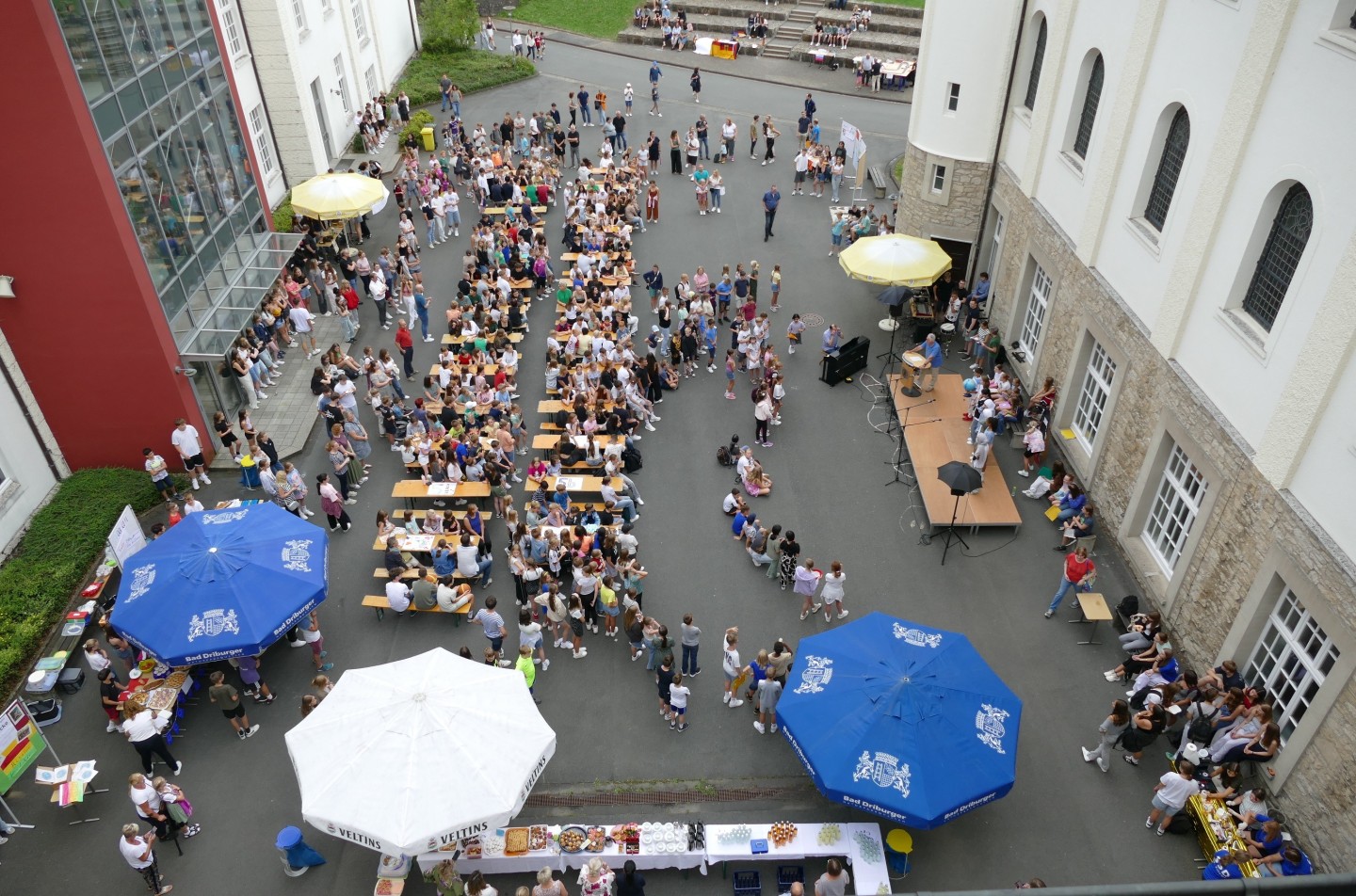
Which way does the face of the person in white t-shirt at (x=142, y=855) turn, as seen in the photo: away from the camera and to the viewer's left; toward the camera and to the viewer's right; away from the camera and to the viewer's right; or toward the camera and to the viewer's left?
away from the camera and to the viewer's right

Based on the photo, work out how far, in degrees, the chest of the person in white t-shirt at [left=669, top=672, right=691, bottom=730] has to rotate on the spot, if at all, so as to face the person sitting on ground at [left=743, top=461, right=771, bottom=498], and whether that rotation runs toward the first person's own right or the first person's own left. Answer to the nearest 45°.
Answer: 0° — they already face them

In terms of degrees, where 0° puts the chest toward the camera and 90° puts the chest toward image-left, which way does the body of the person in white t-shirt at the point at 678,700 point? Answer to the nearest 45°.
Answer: approximately 180°

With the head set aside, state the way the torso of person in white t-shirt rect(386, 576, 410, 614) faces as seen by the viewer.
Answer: away from the camera

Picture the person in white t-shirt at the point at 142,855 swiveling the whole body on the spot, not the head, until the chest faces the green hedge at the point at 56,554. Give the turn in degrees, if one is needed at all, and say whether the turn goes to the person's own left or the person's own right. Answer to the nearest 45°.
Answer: approximately 45° to the person's own left

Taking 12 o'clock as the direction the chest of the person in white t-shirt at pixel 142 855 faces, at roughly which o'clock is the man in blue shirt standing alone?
The man in blue shirt standing alone is roughly at 1 o'clock from the person in white t-shirt.

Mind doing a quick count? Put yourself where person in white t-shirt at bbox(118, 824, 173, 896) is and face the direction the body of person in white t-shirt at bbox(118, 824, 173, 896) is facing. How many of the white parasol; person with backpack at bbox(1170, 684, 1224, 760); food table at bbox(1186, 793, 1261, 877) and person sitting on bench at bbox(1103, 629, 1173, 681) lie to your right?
4

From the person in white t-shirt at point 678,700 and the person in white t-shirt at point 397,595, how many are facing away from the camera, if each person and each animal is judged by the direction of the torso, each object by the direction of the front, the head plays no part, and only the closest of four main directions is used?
2

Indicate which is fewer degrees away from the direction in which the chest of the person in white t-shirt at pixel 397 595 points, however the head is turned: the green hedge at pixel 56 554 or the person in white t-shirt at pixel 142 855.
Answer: the green hedge

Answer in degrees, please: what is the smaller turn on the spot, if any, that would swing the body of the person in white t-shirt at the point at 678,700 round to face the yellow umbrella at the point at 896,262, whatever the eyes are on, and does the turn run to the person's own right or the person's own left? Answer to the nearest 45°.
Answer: approximately 45° to the person's own right

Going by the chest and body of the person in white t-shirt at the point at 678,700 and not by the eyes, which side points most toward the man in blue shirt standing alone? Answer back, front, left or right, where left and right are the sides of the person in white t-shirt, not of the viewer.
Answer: front

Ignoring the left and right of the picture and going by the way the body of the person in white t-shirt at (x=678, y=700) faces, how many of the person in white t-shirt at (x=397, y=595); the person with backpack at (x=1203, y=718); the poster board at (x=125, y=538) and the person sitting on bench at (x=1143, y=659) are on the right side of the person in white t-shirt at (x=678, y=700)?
2

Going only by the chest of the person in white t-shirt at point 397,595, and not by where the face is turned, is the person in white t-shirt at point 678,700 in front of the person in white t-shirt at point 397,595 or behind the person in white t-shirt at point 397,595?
behind

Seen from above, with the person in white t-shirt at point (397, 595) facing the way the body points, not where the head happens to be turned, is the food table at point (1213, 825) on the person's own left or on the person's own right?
on the person's own right
